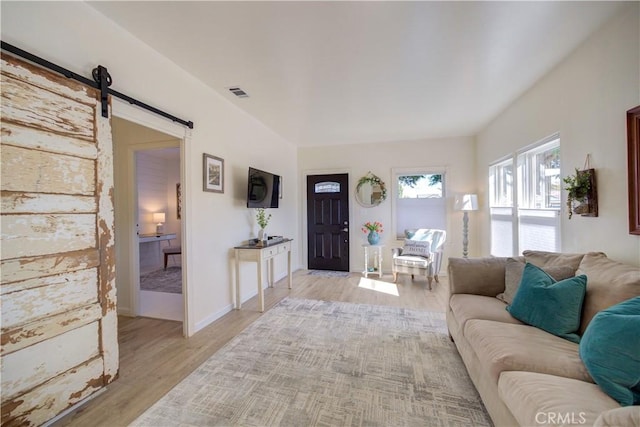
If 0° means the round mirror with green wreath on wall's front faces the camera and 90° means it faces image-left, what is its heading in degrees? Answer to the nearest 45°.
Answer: approximately 0°

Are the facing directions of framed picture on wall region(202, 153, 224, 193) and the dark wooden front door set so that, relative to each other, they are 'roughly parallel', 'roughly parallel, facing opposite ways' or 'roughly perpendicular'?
roughly perpendicular

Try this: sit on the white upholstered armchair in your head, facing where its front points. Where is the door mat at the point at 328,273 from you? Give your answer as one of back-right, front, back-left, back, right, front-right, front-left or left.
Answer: front-right

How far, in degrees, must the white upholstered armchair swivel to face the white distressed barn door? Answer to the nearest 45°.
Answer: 0° — it already faces it

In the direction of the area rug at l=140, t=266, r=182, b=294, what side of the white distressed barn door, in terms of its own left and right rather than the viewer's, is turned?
left

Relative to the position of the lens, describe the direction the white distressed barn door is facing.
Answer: facing the viewer and to the right of the viewer

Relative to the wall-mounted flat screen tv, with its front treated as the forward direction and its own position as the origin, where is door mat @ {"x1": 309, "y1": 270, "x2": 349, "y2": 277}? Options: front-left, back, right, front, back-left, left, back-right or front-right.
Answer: left

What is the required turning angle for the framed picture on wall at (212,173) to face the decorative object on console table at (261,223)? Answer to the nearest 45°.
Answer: approximately 90° to its left

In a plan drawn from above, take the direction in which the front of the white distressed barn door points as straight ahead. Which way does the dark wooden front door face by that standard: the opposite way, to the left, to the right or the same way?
to the right

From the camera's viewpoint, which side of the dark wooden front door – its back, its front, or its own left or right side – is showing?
front

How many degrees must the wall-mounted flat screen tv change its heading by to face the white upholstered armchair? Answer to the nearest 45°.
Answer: approximately 45° to its left

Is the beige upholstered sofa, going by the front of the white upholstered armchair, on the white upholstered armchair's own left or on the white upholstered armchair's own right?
on the white upholstered armchair's own left

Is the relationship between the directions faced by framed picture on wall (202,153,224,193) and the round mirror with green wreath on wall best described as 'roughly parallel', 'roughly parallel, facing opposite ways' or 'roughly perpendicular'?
roughly perpendicular

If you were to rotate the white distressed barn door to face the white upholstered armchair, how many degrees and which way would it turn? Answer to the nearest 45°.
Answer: approximately 45° to its left

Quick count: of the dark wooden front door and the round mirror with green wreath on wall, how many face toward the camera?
2
